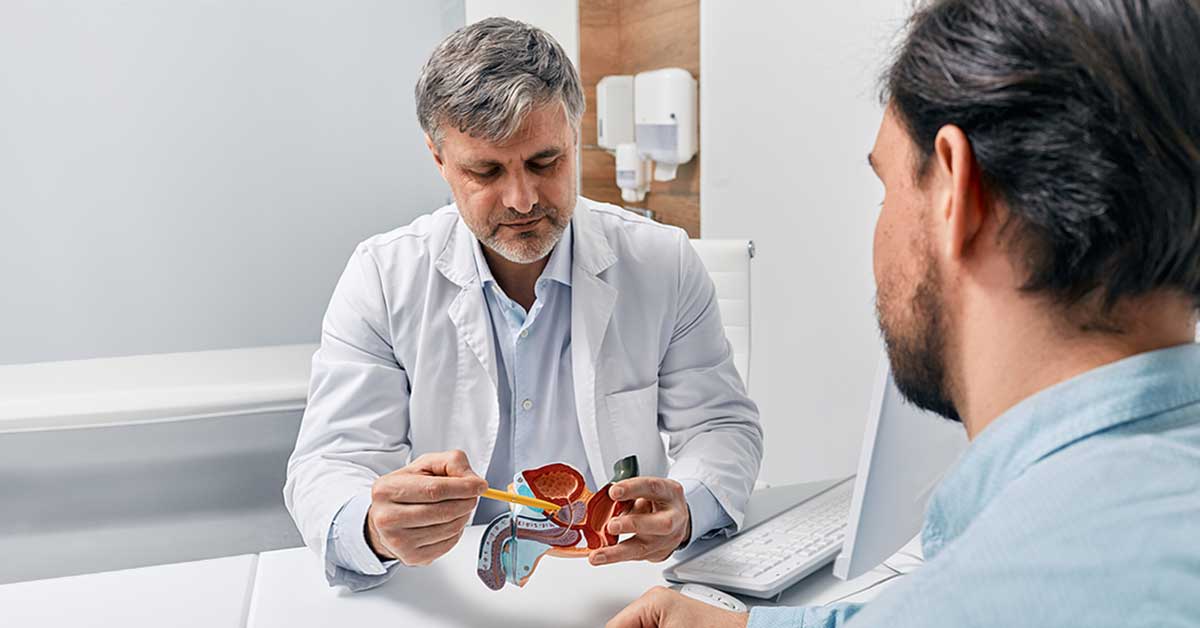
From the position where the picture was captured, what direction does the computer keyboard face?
facing away from the viewer and to the left of the viewer

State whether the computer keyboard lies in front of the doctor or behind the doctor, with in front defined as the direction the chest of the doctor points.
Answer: in front

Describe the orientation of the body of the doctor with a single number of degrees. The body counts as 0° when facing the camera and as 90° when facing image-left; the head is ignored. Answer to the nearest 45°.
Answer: approximately 0°

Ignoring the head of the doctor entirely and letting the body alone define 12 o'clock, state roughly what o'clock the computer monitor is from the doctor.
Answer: The computer monitor is roughly at 11 o'clock from the doctor.

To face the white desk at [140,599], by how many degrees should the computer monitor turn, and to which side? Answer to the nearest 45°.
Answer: approximately 45° to its left

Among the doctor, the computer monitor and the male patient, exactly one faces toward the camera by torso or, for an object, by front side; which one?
the doctor

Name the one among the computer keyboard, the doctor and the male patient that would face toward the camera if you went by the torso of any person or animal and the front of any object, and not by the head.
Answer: the doctor

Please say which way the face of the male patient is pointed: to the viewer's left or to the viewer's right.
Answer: to the viewer's left

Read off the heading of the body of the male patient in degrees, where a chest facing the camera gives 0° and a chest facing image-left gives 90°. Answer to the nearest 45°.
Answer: approximately 135°

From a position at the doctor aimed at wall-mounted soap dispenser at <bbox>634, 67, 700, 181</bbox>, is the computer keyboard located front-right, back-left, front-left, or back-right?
back-right

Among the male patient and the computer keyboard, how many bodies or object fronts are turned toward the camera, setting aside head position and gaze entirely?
0
